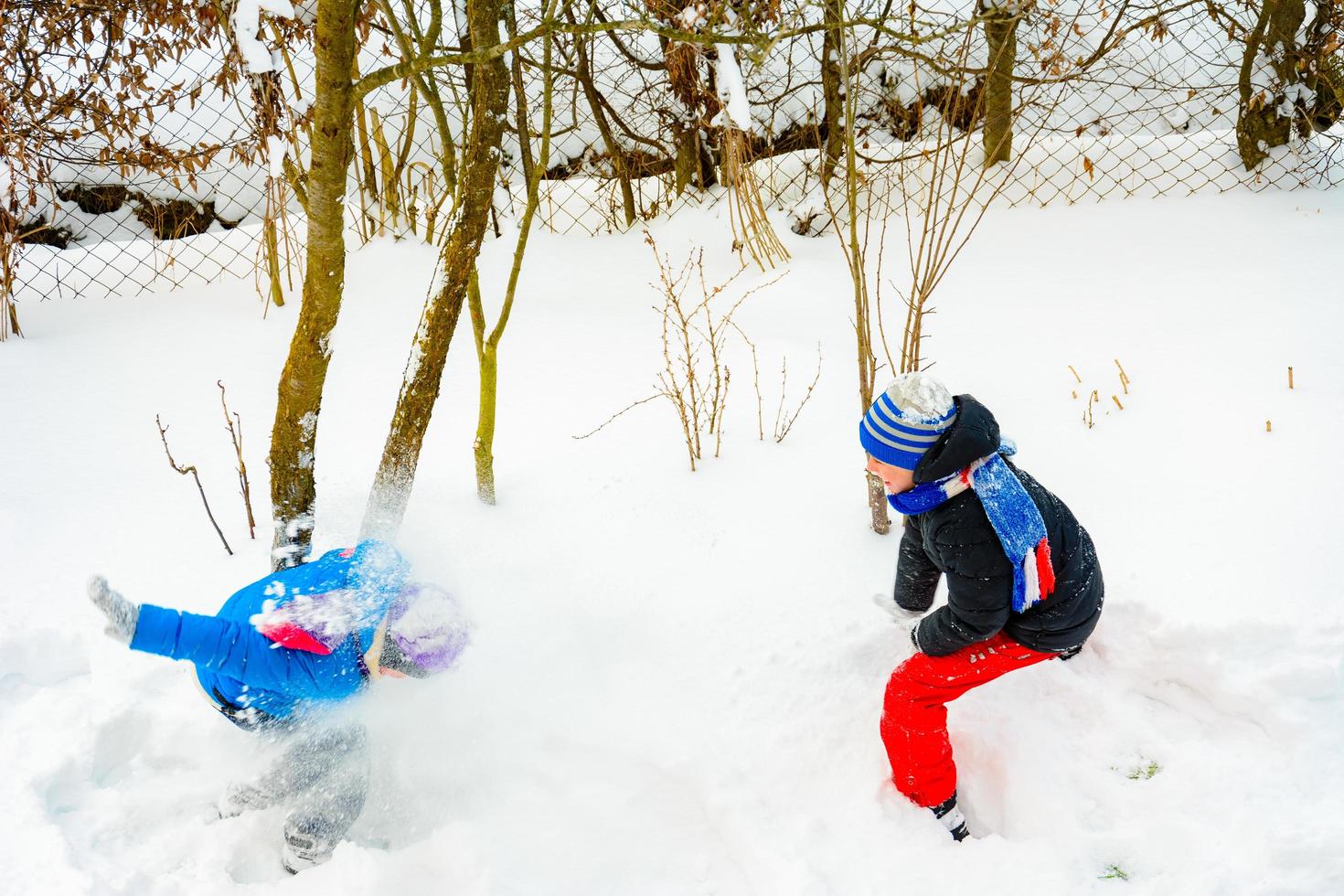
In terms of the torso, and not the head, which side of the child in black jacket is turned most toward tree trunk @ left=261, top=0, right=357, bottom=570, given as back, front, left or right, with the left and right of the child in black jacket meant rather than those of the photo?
front

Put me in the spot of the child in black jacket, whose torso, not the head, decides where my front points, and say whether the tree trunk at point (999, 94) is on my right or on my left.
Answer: on my right

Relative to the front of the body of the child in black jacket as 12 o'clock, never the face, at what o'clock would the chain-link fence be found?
The chain-link fence is roughly at 2 o'clock from the child in black jacket.

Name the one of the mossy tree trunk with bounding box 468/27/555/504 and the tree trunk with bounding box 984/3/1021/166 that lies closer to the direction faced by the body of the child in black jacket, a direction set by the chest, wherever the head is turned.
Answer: the mossy tree trunk

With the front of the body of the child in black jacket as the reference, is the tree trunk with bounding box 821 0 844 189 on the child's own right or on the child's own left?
on the child's own right

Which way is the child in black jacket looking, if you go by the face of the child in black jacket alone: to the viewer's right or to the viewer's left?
to the viewer's left

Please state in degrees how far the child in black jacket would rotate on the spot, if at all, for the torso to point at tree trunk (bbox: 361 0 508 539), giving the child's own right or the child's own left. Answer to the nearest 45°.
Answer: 0° — they already face it

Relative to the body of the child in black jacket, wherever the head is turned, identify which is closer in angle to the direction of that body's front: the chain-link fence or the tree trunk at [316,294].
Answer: the tree trunk

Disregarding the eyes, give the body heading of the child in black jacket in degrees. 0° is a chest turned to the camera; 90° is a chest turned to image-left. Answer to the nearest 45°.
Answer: approximately 90°

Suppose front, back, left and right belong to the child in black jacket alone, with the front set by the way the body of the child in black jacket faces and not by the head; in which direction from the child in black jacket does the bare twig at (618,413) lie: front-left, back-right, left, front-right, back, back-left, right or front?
front-right
